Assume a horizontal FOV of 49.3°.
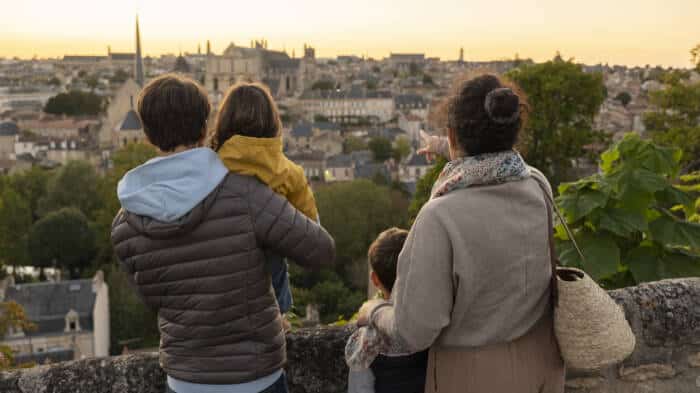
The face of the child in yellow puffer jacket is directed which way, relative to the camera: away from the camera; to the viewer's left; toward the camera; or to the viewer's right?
away from the camera

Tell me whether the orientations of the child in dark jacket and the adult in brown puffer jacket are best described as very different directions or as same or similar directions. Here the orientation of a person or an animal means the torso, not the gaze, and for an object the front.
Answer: same or similar directions

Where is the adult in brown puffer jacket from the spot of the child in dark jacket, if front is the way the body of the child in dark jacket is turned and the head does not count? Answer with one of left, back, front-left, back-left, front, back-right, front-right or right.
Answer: left

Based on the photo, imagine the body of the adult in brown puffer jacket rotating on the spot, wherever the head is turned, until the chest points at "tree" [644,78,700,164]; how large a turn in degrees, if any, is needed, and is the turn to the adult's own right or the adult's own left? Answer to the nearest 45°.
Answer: approximately 45° to the adult's own right

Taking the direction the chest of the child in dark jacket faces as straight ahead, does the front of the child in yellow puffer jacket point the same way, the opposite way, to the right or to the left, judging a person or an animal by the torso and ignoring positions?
the same way

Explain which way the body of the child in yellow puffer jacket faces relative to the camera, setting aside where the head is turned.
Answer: away from the camera

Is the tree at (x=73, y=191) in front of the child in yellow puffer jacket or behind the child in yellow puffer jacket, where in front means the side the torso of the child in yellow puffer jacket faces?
in front

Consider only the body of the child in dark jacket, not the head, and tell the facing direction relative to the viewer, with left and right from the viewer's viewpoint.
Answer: facing away from the viewer

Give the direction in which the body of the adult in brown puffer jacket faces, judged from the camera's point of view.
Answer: away from the camera

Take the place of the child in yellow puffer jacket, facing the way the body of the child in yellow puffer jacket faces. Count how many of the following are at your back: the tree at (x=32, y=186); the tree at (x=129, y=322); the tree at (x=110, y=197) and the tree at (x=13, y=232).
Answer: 0

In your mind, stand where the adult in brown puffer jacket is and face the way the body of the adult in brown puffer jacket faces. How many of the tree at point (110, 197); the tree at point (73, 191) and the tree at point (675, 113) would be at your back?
0

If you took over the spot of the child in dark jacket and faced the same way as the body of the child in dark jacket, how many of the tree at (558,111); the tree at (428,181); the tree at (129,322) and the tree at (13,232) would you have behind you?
0

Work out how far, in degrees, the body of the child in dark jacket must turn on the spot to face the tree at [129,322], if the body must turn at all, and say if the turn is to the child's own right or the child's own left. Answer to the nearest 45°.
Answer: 0° — they already face it

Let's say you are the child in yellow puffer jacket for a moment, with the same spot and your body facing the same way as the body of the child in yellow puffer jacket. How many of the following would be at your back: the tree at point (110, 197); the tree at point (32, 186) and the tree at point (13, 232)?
0

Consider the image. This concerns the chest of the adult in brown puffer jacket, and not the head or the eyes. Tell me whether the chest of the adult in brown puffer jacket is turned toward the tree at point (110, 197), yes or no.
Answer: yes

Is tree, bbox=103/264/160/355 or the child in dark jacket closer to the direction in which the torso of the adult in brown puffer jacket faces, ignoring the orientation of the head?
the tree
